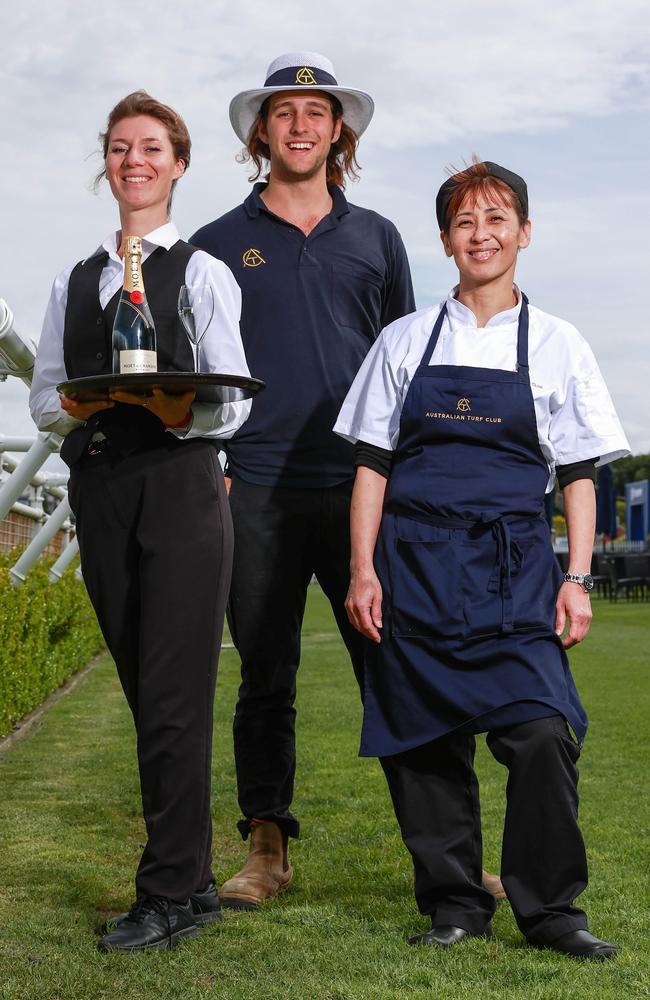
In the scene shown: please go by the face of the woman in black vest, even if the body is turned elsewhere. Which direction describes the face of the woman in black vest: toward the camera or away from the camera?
toward the camera

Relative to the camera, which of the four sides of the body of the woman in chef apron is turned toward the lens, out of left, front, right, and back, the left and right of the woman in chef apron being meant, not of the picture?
front

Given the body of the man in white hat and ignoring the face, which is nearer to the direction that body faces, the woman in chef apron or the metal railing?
the woman in chef apron

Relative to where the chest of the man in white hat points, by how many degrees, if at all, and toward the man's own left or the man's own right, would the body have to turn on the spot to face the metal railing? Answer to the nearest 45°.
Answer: approximately 135° to the man's own right

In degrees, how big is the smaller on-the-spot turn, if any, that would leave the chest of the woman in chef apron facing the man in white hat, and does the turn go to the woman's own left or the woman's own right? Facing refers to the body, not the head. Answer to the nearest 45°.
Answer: approximately 135° to the woman's own right

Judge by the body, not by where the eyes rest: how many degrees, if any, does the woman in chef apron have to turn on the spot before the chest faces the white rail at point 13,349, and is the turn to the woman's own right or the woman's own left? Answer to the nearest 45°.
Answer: approximately 135° to the woman's own right

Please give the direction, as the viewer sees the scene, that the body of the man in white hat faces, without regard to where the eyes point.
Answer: toward the camera

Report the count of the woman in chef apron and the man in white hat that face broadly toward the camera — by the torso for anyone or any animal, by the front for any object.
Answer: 2

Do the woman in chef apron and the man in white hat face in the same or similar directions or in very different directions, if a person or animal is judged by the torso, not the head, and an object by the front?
same or similar directions

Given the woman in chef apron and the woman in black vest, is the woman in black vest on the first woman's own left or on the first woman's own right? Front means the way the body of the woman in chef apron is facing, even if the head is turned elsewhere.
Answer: on the first woman's own right
